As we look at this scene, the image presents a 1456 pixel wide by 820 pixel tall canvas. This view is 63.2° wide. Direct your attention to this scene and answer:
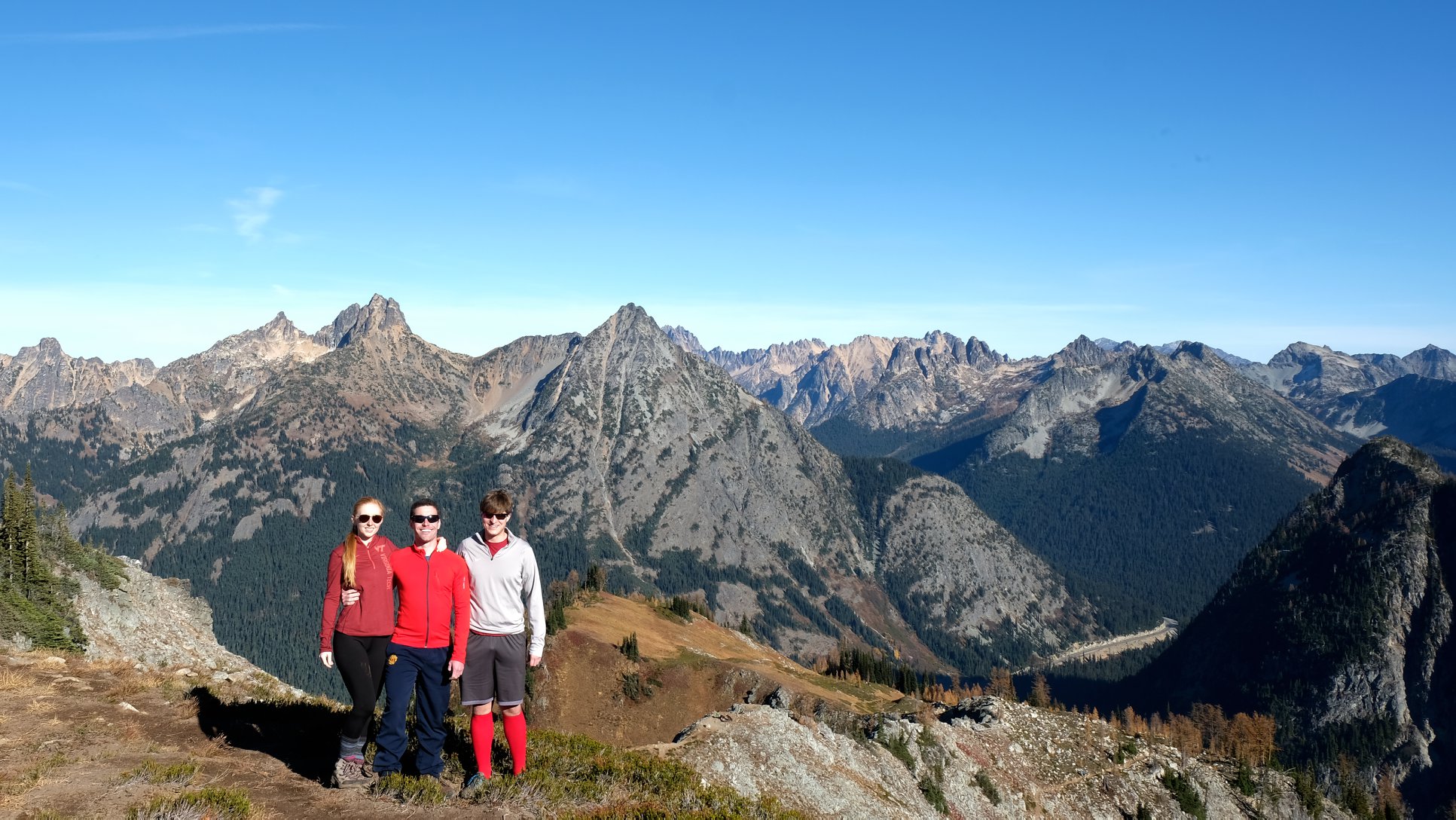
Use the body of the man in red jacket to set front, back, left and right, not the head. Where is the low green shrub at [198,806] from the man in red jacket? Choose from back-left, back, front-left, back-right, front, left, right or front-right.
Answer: right

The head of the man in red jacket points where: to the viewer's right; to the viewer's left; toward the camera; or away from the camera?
toward the camera

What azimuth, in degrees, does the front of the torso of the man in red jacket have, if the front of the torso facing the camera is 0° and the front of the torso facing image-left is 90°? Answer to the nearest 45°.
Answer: approximately 0°

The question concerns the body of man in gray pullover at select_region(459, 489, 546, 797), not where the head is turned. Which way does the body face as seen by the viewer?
toward the camera

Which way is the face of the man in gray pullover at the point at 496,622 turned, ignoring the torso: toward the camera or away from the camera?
toward the camera

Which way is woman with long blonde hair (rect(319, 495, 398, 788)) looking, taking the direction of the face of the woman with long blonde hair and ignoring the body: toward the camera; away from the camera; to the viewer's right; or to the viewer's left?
toward the camera

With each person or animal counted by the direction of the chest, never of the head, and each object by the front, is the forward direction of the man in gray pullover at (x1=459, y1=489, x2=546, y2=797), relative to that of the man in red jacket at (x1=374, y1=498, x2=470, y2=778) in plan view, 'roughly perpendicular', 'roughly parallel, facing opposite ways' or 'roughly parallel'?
roughly parallel

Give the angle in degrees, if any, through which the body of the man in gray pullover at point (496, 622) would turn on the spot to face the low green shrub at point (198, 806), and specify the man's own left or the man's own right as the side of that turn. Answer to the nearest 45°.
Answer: approximately 90° to the man's own right

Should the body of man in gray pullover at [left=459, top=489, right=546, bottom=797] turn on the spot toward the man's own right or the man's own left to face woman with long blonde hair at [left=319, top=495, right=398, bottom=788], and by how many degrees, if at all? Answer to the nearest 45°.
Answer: approximately 90° to the man's own right

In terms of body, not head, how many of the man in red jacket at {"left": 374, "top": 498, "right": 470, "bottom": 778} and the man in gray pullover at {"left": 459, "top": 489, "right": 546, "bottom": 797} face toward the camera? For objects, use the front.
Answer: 2
